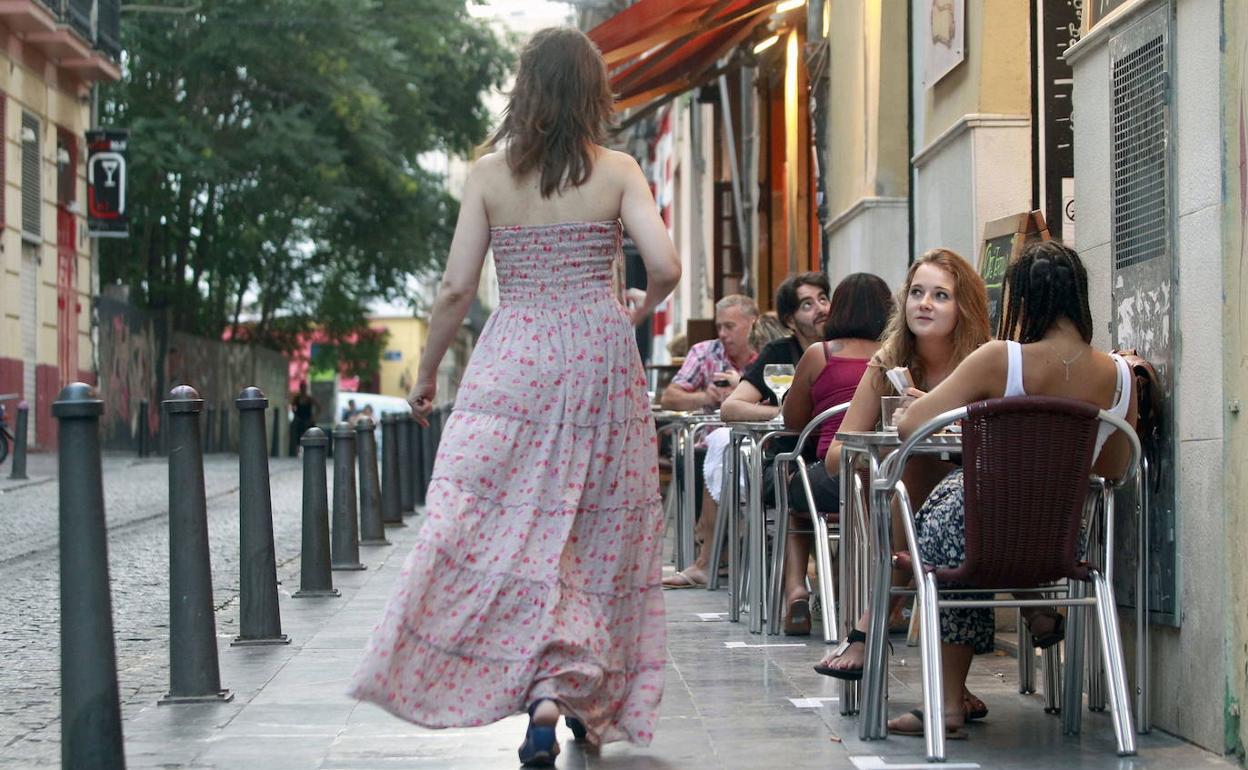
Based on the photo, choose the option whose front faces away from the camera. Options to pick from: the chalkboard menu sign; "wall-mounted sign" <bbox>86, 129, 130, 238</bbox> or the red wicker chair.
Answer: the red wicker chair

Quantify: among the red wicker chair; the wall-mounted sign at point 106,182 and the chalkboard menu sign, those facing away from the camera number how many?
1

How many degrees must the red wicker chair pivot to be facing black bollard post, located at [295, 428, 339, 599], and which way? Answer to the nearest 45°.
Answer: approximately 45° to its left

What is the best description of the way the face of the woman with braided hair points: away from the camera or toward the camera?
away from the camera

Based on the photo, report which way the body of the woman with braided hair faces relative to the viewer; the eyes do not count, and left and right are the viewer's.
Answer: facing away from the viewer and to the left of the viewer

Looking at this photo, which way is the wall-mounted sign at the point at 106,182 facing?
toward the camera

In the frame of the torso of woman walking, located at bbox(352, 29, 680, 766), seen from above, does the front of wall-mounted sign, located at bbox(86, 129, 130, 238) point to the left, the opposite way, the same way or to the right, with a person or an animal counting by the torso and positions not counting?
the opposite way

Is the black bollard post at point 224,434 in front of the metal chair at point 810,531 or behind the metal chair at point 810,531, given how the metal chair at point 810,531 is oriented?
in front

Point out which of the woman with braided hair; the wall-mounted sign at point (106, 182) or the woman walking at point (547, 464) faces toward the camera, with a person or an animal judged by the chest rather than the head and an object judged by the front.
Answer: the wall-mounted sign

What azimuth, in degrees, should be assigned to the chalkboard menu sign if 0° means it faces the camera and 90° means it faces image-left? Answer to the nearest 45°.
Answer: approximately 45°

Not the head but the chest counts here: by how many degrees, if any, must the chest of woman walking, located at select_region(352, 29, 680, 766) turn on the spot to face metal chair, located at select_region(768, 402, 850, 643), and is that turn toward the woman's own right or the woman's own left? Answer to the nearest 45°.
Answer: approximately 45° to the woman's own right

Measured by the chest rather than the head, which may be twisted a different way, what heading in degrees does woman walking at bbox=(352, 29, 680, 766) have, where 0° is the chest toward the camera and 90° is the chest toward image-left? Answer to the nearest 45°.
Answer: approximately 180°
